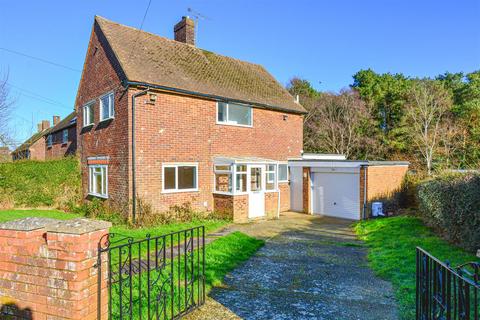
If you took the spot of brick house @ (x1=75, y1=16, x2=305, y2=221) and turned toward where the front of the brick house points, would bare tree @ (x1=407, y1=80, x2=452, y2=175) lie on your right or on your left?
on your left

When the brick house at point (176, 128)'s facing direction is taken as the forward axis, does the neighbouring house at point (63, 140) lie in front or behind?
behind

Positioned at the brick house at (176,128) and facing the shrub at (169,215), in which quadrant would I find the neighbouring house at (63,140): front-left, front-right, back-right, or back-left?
back-right

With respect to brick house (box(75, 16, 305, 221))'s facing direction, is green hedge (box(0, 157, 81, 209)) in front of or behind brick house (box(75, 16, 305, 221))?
behind

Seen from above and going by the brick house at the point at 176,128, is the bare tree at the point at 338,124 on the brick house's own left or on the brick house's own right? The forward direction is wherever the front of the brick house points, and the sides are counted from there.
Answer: on the brick house's own left

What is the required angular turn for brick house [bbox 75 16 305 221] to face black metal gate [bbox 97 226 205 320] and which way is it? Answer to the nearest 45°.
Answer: approximately 45° to its right

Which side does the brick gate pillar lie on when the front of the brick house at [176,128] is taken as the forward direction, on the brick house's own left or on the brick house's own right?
on the brick house's own right

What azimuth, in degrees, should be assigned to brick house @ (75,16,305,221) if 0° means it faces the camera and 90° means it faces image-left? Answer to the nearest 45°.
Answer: approximately 315°
